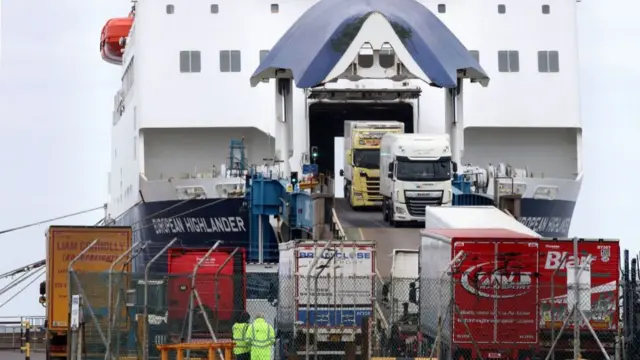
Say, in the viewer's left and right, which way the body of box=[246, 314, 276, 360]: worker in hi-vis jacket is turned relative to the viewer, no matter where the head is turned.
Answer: facing away from the viewer

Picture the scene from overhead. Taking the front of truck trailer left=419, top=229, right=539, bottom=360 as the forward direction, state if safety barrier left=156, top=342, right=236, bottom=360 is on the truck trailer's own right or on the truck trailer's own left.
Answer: on the truck trailer's own left

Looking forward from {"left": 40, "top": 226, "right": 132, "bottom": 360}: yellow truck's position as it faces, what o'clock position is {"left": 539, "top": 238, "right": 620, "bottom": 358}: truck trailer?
The truck trailer is roughly at 4 o'clock from the yellow truck.

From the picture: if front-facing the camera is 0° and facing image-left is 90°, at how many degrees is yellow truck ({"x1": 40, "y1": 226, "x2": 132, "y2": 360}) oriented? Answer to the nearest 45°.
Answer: approximately 180°

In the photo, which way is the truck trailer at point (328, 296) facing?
away from the camera

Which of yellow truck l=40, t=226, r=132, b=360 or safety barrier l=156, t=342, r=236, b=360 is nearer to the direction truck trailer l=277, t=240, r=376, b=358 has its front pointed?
the yellow truck

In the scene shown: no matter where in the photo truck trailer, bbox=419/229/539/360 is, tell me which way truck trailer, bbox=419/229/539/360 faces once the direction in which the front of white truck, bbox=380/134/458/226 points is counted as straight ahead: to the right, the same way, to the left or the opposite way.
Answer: the opposite way

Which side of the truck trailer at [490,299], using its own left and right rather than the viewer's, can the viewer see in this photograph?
back
